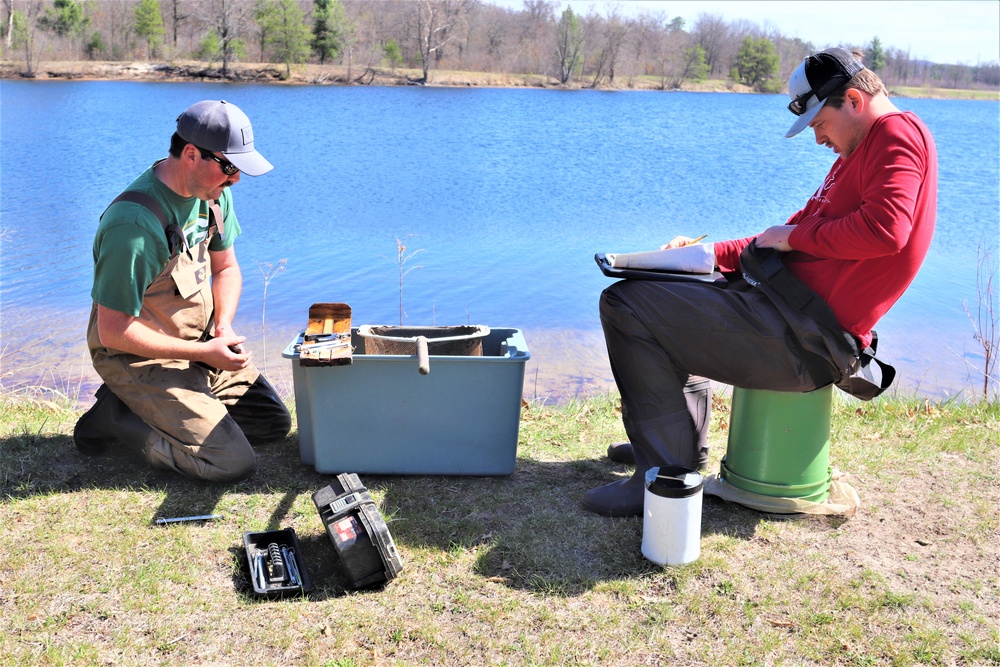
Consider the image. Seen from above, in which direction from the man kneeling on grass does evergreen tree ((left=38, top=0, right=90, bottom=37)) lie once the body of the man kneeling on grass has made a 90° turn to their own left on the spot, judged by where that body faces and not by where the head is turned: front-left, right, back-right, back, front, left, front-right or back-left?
front-left

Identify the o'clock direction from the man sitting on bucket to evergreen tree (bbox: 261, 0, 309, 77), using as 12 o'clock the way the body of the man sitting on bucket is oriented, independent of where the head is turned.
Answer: The evergreen tree is roughly at 2 o'clock from the man sitting on bucket.

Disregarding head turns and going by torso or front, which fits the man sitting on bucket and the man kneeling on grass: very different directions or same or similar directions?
very different directions

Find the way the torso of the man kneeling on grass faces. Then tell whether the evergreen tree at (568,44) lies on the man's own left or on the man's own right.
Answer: on the man's own left

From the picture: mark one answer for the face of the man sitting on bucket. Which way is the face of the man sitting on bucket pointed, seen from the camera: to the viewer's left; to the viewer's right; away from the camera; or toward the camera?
to the viewer's left

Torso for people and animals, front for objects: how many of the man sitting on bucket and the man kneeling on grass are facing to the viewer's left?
1

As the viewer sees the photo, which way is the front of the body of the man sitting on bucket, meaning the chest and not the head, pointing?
to the viewer's left

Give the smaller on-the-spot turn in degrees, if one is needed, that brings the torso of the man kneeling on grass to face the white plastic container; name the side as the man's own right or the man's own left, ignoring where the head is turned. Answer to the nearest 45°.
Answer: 0° — they already face it

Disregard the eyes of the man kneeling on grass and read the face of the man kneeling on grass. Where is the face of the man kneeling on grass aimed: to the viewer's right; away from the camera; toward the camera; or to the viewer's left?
to the viewer's right

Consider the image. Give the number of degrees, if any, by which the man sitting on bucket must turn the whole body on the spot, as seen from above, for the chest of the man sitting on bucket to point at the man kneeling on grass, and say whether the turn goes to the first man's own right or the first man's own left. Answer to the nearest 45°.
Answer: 0° — they already face them

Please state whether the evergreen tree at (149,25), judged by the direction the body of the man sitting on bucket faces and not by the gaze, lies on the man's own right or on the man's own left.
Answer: on the man's own right

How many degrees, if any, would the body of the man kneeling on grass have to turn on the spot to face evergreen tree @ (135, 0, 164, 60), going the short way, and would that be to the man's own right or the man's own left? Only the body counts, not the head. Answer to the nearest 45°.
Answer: approximately 135° to the man's own left
